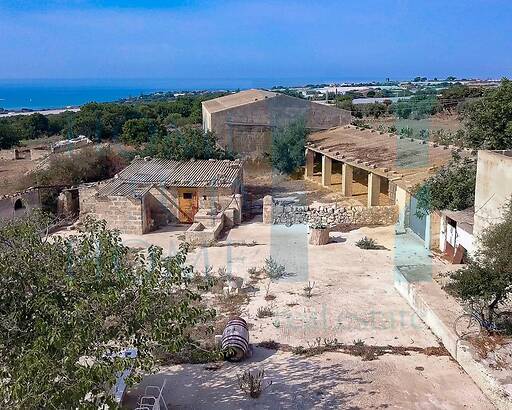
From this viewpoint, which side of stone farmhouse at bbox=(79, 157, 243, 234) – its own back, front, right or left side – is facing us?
front

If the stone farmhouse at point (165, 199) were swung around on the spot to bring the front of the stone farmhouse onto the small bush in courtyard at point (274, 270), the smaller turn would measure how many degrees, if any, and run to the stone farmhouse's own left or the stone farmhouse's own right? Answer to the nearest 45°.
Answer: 0° — it already faces it

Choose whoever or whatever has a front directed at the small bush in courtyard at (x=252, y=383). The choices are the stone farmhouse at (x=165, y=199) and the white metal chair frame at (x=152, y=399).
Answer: the stone farmhouse

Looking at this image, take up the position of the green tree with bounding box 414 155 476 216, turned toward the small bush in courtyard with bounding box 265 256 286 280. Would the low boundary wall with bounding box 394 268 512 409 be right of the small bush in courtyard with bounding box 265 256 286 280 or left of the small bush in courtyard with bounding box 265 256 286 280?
left

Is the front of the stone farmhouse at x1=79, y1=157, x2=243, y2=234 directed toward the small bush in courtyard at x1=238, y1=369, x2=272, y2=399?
yes

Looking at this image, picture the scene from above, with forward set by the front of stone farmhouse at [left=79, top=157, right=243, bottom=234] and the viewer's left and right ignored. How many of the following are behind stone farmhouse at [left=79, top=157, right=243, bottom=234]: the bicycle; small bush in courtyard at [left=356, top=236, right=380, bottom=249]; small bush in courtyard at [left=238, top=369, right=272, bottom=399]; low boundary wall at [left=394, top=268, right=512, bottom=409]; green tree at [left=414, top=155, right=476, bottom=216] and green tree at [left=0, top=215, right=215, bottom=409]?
0

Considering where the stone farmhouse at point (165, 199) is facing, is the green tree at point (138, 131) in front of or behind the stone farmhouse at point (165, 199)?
behind

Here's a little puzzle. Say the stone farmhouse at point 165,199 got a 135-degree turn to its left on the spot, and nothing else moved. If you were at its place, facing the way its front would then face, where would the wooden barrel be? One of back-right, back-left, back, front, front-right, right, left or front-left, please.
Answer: back-right

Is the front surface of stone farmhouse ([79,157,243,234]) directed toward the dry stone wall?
no
